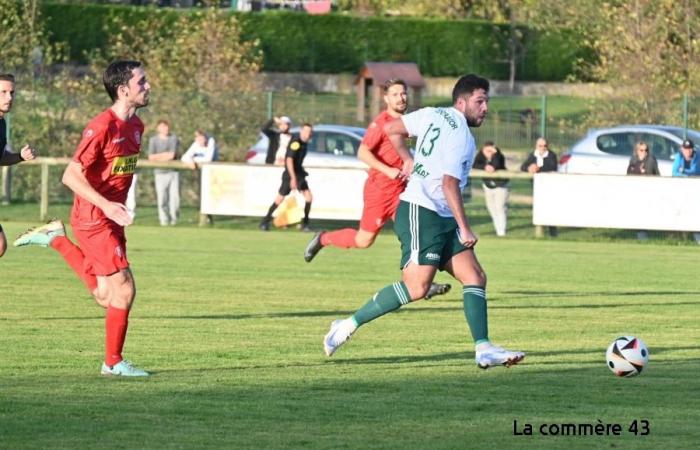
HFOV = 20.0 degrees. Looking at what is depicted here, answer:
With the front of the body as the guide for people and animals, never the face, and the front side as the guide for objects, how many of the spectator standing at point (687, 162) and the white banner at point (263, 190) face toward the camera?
2

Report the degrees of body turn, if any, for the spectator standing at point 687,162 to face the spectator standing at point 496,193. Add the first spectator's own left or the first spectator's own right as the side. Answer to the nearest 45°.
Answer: approximately 90° to the first spectator's own right

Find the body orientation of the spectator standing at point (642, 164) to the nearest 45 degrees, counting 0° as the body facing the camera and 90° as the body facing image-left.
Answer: approximately 0°

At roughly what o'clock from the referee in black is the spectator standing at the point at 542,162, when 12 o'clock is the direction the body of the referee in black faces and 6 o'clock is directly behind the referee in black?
The spectator standing is roughly at 10 o'clock from the referee in black.

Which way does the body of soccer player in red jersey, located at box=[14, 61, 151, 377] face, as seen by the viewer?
to the viewer's right

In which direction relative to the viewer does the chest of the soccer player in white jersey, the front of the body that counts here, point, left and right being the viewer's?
facing away from the viewer and to the right of the viewer

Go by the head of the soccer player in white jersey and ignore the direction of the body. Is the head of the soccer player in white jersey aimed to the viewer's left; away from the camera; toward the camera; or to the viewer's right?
to the viewer's right

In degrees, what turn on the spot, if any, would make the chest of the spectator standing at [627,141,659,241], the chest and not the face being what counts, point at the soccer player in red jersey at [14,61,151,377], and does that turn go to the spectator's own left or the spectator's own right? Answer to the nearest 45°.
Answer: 0° — they already face them

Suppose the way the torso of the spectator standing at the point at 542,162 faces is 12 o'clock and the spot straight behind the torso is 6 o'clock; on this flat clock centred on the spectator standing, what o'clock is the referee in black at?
The referee in black is roughly at 2 o'clock from the spectator standing.

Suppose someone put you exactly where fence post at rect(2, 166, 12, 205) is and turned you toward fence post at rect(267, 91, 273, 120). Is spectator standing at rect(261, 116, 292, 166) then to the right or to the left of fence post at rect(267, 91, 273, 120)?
right
